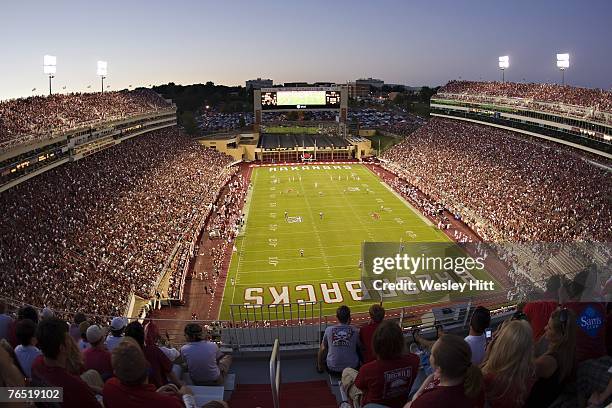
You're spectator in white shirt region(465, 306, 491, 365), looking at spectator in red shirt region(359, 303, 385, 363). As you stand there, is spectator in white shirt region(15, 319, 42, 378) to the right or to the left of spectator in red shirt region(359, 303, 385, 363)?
left

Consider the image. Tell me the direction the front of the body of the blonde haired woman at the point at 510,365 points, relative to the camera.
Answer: away from the camera

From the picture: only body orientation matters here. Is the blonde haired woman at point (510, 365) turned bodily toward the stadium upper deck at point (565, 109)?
yes

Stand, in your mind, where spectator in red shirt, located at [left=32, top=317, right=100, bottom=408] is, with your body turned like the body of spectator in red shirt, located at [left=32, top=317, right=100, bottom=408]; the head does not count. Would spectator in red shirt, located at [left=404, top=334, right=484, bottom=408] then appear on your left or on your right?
on your right

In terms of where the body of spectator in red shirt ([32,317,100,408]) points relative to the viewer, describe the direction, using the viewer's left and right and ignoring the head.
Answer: facing away from the viewer and to the right of the viewer

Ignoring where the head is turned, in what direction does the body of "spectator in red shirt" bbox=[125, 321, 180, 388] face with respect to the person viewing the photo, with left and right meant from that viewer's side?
facing away from the viewer and to the right of the viewer

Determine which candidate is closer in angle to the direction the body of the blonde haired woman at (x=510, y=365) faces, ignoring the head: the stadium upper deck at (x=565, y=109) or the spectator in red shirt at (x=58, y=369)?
the stadium upper deck

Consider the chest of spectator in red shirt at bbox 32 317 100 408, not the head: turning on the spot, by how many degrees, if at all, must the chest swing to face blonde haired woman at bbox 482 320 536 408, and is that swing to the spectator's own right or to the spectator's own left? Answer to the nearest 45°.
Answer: approximately 90° to the spectator's own right

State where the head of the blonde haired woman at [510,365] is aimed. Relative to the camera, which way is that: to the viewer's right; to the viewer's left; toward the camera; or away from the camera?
away from the camera

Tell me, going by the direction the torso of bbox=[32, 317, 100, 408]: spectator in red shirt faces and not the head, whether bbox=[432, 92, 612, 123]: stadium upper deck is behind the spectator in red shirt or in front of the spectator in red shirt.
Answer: in front
